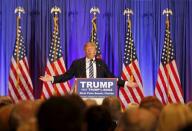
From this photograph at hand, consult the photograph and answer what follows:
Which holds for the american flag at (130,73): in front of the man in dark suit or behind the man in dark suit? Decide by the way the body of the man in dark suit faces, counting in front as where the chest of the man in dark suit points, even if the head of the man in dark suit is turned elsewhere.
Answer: behind

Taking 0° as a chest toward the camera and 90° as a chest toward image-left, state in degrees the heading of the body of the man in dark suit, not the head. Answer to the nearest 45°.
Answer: approximately 0°

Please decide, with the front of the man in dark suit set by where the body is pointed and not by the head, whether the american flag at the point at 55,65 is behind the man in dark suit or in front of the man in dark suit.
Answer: behind

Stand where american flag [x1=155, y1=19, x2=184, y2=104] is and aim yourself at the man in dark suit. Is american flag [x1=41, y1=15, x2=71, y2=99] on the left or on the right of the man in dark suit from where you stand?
right

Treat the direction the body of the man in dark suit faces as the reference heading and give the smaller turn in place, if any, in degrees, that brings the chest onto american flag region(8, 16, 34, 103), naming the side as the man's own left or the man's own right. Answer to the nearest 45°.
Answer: approximately 135° to the man's own right

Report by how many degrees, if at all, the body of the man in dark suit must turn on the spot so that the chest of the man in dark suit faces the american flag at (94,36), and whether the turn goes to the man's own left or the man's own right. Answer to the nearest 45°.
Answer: approximately 180°

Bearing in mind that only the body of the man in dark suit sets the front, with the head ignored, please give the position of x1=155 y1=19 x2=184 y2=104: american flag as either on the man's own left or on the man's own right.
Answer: on the man's own left
